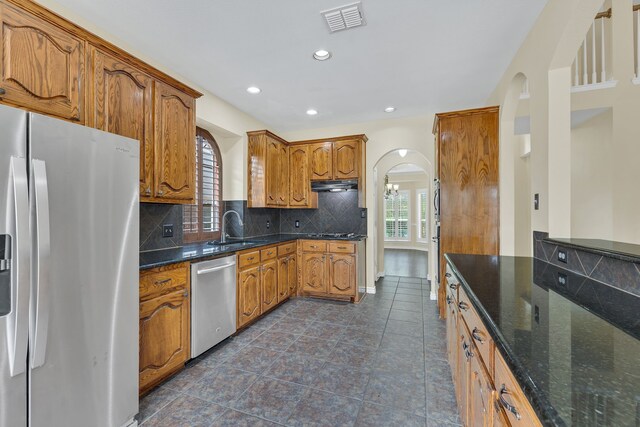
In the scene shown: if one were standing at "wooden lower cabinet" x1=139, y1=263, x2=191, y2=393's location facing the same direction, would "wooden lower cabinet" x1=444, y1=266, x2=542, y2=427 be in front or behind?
in front

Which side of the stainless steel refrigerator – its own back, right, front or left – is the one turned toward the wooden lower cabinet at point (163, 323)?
left

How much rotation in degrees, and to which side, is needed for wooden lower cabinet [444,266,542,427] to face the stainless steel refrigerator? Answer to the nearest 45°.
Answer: approximately 45° to its left

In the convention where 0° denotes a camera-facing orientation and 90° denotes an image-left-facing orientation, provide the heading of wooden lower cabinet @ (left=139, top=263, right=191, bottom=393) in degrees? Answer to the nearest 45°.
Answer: approximately 315°

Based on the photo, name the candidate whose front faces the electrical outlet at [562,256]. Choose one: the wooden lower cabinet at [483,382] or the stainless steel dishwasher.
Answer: the stainless steel dishwasher

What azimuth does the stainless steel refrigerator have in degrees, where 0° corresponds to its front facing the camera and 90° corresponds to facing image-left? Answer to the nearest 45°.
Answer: approximately 315°

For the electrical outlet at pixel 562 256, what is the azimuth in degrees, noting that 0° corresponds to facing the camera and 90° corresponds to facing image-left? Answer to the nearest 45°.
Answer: approximately 45°

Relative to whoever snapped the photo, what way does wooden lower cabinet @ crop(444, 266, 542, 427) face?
facing to the left of the viewer
